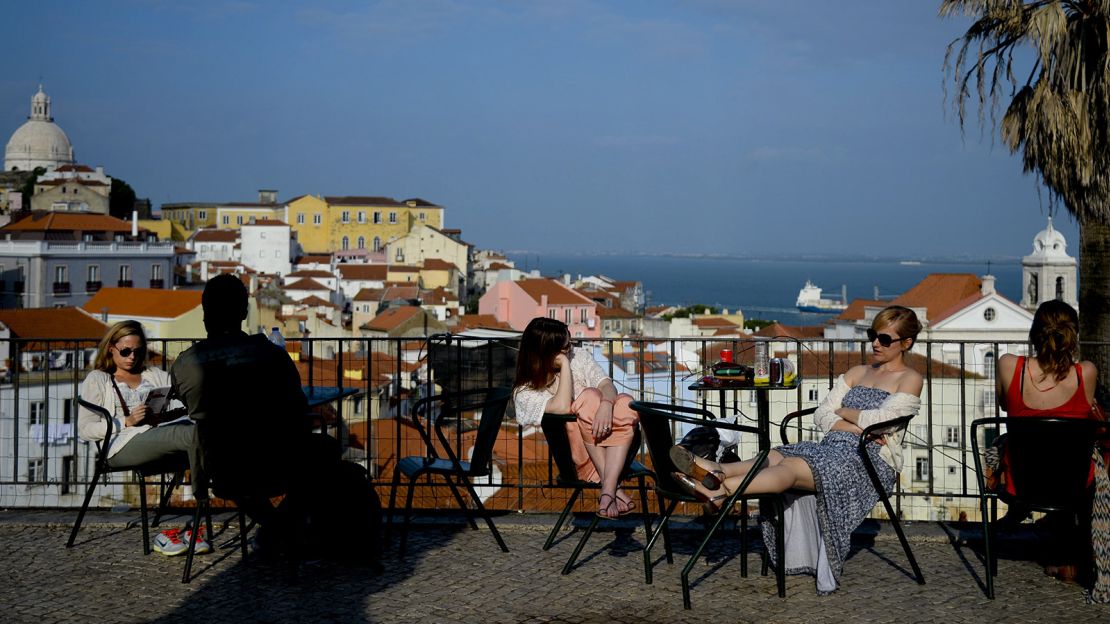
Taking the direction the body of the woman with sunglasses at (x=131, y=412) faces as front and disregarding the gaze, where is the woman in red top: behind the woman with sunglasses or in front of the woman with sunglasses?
in front

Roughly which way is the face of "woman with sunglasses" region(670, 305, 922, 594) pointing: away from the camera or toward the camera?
toward the camera

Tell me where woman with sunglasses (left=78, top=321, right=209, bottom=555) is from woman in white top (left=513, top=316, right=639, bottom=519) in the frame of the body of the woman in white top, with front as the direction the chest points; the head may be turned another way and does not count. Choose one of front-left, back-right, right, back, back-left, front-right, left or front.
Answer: back-right

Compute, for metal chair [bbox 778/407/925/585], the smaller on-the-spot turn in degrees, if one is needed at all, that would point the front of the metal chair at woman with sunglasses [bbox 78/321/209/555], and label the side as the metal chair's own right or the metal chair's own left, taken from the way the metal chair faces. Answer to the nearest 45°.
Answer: approximately 45° to the metal chair's own right

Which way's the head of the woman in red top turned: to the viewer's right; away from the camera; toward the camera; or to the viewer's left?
away from the camera

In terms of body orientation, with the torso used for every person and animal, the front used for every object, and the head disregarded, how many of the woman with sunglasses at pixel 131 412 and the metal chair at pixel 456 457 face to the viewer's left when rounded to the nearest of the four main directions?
1

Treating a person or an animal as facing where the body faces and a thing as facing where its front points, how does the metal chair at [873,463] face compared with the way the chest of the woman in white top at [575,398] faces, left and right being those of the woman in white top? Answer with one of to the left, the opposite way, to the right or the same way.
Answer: to the right

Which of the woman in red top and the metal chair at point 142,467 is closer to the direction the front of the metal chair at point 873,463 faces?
the metal chair

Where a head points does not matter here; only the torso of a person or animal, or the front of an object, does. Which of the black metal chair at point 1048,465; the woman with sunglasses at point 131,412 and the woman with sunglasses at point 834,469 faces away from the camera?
the black metal chair

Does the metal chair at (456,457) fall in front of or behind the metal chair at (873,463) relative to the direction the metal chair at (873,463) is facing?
in front

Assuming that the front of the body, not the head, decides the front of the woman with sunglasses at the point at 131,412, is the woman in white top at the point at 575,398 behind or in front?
in front

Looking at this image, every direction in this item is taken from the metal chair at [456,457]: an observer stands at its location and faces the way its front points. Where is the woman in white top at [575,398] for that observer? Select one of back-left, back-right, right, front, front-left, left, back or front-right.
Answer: back

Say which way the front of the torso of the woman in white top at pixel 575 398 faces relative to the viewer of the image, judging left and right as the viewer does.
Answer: facing the viewer and to the right of the viewer

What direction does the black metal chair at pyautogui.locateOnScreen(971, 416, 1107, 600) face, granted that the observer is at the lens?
facing away from the viewer
